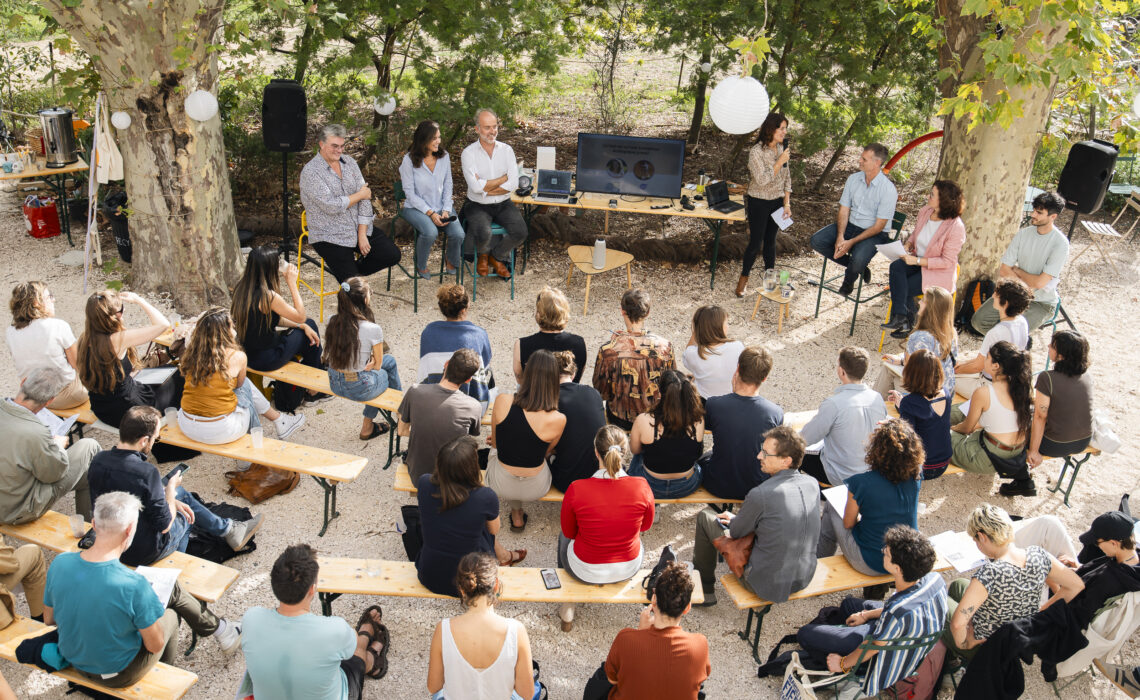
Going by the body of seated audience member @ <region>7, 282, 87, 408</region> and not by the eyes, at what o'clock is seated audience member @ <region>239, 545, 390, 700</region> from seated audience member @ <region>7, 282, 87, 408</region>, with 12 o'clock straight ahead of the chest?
seated audience member @ <region>239, 545, 390, 700</region> is roughly at 4 o'clock from seated audience member @ <region>7, 282, 87, 408</region>.

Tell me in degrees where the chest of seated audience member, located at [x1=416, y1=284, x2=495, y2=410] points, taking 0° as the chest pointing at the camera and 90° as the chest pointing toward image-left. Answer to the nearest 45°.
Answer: approximately 180°

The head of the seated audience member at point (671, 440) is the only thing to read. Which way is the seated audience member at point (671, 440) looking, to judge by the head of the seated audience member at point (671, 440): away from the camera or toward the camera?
away from the camera

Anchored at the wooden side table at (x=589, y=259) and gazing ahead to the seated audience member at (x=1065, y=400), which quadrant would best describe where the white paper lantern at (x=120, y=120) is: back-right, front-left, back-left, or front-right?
back-right

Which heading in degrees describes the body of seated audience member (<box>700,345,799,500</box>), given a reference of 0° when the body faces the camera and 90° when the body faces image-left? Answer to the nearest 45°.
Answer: approximately 180°

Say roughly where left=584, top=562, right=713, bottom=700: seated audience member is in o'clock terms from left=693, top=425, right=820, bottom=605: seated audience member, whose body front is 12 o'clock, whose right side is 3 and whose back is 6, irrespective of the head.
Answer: left=584, top=562, right=713, bottom=700: seated audience member is roughly at 8 o'clock from left=693, top=425, right=820, bottom=605: seated audience member.

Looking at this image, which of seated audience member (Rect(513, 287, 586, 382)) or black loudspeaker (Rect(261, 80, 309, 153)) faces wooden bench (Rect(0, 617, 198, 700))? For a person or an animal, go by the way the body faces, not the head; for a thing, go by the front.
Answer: the black loudspeaker

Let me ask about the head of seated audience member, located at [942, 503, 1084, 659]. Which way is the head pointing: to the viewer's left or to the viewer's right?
to the viewer's left

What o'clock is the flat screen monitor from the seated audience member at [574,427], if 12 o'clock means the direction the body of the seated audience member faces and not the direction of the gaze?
The flat screen monitor is roughly at 12 o'clock from the seated audience member.

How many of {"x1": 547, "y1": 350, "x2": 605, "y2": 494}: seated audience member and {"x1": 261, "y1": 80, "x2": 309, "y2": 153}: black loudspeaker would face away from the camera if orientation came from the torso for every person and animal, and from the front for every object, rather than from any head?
1
